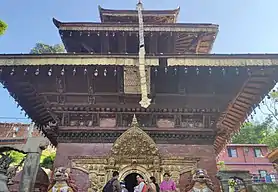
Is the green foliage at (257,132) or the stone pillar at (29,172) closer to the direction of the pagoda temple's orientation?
the stone pillar

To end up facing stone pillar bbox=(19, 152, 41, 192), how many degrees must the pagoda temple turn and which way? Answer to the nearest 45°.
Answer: approximately 90° to its right

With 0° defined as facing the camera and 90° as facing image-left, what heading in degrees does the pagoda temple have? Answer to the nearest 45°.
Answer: approximately 0°

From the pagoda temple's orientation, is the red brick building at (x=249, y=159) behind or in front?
behind

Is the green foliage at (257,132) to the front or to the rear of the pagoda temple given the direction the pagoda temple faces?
to the rear

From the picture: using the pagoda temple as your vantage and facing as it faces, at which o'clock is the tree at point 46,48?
The tree is roughly at 5 o'clock from the pagoda temple.

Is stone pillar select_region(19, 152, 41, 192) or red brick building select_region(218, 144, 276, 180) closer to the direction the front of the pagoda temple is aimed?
the stone pillar

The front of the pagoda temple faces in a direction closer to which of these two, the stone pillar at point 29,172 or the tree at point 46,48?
the stone pillar

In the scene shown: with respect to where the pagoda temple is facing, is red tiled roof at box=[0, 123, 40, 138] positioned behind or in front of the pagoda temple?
behind

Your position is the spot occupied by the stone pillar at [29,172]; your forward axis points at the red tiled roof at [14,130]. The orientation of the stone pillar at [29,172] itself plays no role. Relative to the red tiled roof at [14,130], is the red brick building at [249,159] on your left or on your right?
right
